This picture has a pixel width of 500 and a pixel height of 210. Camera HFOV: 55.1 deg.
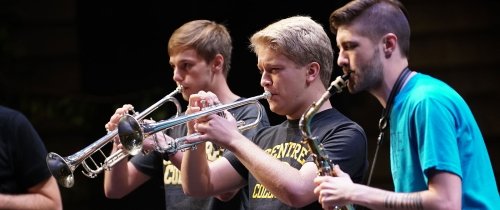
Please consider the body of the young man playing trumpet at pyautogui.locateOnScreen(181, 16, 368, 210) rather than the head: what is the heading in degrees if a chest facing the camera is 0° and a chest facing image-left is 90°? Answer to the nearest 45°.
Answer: approximately 45°

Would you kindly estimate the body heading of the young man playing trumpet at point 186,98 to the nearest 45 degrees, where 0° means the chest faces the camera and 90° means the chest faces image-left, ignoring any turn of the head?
approximately 45°

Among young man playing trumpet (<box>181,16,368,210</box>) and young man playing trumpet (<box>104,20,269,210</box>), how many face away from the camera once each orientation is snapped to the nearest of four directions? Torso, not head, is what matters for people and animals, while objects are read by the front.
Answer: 0

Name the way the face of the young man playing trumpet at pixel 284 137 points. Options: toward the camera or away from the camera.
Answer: toward the camera

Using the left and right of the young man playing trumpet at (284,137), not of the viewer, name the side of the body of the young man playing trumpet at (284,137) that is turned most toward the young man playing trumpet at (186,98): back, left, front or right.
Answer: right

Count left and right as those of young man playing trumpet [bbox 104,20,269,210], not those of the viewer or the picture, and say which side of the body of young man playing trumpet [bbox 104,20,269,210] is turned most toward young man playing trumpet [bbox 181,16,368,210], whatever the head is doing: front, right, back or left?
left

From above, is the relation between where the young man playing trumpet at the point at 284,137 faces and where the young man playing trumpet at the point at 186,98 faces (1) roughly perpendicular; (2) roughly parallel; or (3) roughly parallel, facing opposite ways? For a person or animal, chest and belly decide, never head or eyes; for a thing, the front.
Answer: roughly parallel
